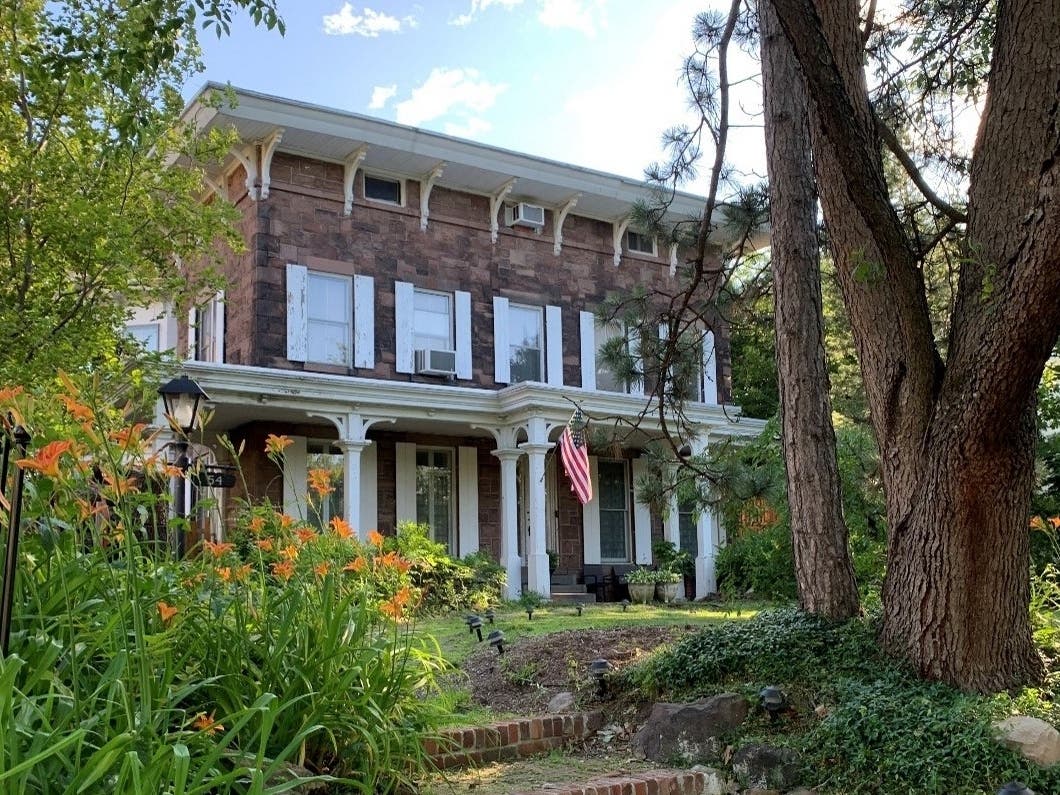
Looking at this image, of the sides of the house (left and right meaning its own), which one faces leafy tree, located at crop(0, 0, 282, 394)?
right

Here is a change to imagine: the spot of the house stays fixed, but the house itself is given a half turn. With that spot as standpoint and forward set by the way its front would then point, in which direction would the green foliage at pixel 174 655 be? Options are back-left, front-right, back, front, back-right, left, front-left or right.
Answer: back-left

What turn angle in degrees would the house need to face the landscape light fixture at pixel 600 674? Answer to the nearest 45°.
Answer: approximately 45° to its right

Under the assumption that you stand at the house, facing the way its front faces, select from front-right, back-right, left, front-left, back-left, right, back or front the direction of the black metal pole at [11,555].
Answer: front-right

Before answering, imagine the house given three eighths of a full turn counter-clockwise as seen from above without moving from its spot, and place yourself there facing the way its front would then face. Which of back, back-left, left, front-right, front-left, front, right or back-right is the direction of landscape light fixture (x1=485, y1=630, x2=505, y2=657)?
back

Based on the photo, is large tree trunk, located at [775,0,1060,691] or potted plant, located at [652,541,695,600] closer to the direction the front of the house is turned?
the large tree trunk

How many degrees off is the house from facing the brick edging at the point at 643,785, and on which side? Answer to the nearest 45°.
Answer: approximately 45° to its right

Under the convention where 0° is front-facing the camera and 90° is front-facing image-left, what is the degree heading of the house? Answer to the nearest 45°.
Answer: approximately 315°
